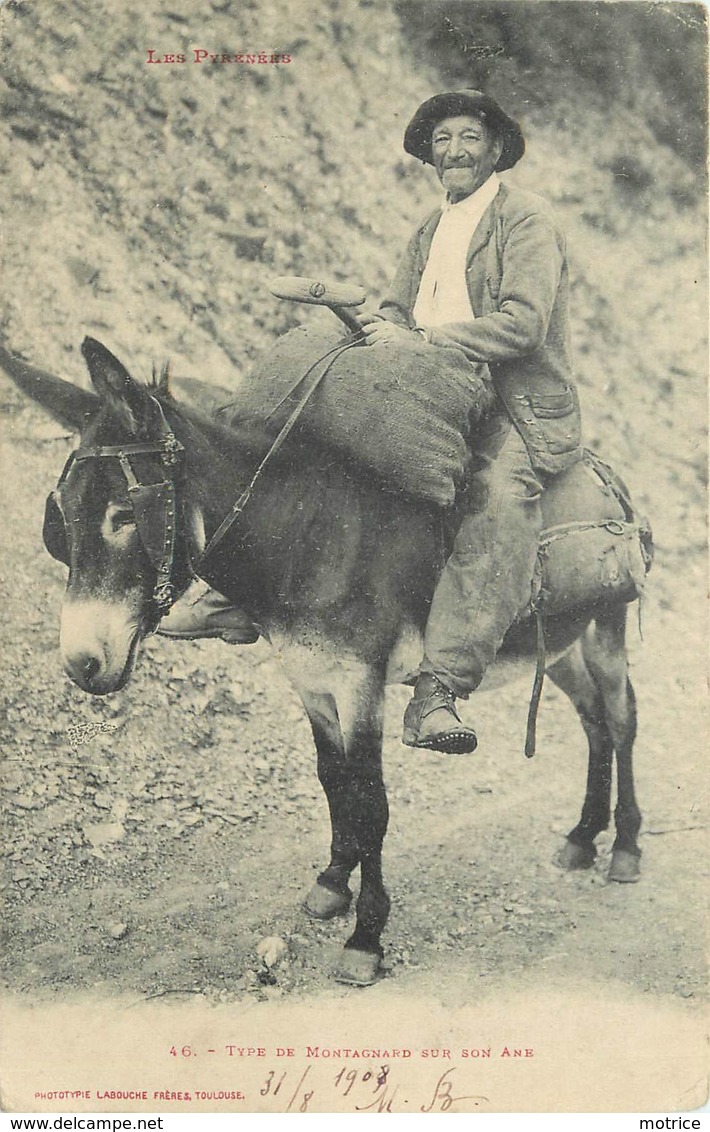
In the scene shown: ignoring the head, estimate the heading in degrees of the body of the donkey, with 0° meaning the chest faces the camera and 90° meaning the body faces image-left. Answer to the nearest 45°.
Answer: approximately 45°
